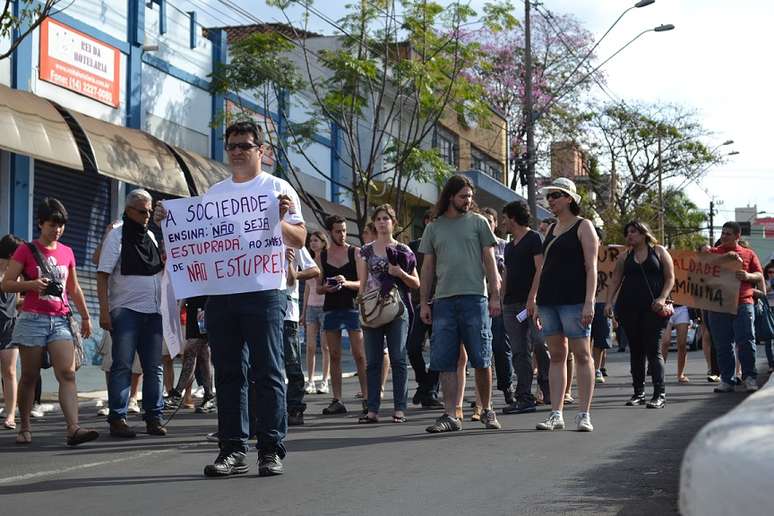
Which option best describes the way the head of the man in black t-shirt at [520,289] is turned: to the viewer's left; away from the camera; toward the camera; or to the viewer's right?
to the viewer's left

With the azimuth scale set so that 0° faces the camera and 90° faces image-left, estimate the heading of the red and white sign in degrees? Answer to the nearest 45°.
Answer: approximately 315°

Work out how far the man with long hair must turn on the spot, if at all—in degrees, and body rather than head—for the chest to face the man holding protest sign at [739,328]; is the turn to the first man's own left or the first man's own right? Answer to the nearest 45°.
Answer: approximately 135° to the first man's own left

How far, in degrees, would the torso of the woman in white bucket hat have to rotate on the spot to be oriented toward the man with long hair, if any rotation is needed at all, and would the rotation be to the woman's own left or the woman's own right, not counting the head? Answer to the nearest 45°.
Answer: approximately 45° to the woman's own right

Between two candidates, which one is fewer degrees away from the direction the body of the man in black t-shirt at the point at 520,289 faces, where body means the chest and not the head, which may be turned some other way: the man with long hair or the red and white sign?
the man with long hair

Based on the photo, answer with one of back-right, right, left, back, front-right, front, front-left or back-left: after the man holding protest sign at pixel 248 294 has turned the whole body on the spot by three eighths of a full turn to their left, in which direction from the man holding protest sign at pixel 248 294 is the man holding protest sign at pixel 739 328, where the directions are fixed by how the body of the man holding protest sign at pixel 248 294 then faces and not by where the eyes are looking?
front-left

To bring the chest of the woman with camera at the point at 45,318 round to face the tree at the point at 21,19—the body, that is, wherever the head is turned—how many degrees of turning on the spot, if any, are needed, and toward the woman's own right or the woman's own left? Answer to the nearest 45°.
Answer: approximately 135° to the woman's own left

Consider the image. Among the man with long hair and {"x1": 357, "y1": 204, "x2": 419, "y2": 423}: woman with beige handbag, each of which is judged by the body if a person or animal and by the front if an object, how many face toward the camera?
2

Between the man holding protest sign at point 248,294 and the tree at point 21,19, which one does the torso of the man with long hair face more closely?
the man holding protest sign
